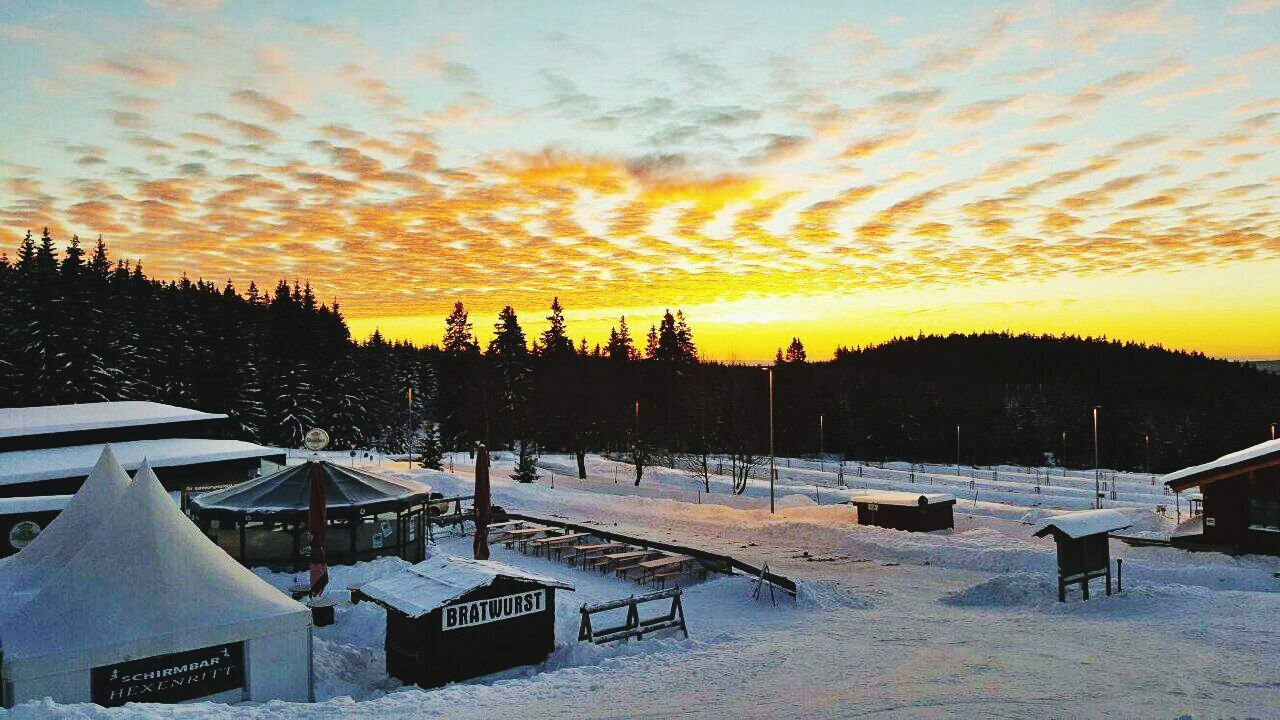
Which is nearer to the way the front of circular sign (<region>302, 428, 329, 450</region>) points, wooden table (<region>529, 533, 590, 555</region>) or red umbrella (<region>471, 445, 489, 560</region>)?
the red umbrella

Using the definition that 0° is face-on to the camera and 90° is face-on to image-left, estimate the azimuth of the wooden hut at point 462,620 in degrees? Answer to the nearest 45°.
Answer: approximately 315°

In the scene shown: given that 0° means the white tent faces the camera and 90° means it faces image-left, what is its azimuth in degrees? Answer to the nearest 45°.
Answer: approximately 0°

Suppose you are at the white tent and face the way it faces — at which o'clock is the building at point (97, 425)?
The building is roughly at 6 o'clock from the white tent.

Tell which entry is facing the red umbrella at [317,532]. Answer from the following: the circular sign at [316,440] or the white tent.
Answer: the circular sign

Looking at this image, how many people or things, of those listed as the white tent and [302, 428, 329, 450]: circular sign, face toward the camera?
2

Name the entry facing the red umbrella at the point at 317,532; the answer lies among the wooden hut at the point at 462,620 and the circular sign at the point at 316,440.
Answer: the circular sign

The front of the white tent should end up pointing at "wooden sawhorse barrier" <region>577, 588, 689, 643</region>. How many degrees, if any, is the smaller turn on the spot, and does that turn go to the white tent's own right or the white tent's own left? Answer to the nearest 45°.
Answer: approximately 90° to the white tent's own left

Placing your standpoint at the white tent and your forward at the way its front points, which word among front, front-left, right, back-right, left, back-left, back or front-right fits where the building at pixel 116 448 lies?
back

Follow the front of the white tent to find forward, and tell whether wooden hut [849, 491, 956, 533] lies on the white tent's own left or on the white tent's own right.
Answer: on the white tent's own left
